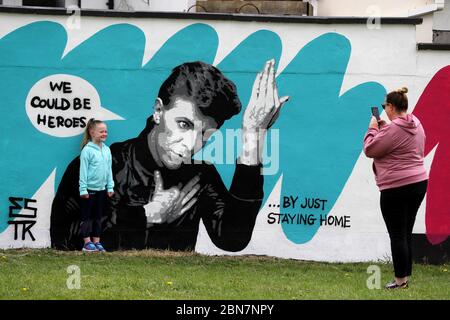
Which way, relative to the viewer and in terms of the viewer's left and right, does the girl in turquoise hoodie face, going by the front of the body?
facing the viewer and to the right of the viewer

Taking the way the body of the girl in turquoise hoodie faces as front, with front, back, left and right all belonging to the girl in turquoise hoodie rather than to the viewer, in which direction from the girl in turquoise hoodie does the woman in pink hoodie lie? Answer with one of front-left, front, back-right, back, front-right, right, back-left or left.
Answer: front

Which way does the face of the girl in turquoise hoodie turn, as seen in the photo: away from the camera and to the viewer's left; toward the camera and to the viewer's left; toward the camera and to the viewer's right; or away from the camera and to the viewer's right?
toward the camera and to the viewer's right

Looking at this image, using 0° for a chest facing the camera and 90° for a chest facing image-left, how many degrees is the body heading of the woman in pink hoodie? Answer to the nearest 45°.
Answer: approximately 135°

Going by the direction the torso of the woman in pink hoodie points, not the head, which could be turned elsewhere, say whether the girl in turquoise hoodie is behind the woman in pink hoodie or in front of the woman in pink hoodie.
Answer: in front

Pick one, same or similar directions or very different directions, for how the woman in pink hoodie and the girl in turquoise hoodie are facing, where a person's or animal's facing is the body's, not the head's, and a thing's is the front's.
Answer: very different directions
